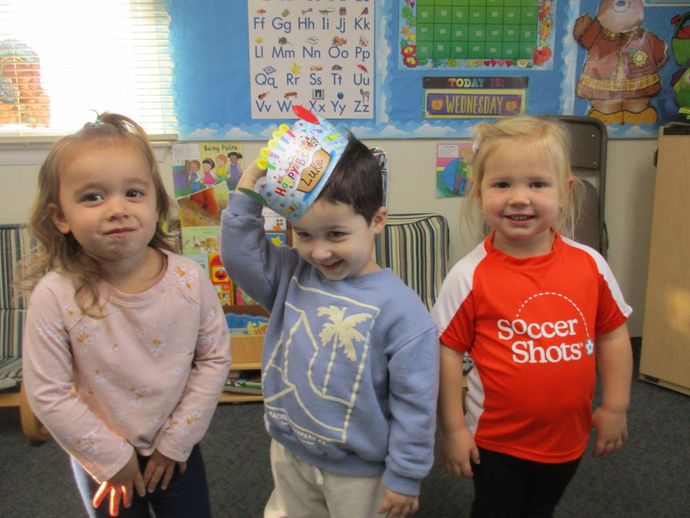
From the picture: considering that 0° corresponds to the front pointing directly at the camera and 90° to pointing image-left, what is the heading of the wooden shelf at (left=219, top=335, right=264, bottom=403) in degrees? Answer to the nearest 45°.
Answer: approximately 0°

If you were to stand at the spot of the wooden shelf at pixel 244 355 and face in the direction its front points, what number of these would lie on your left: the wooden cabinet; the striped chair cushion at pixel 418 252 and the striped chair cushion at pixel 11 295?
2

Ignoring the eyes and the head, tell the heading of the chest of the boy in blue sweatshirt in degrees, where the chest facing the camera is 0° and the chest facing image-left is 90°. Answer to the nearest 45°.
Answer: approximately 45°

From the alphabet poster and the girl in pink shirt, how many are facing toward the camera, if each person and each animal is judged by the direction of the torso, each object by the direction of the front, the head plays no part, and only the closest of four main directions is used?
2

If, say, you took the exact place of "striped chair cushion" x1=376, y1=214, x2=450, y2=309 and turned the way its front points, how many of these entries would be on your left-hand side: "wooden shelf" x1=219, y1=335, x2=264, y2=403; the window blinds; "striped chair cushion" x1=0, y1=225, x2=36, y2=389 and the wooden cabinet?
1

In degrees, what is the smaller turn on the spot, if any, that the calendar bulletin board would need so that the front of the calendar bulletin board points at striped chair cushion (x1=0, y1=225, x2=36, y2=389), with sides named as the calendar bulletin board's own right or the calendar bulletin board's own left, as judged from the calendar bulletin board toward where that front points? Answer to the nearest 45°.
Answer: approximately 90° to the calendar bulletin board's own right
